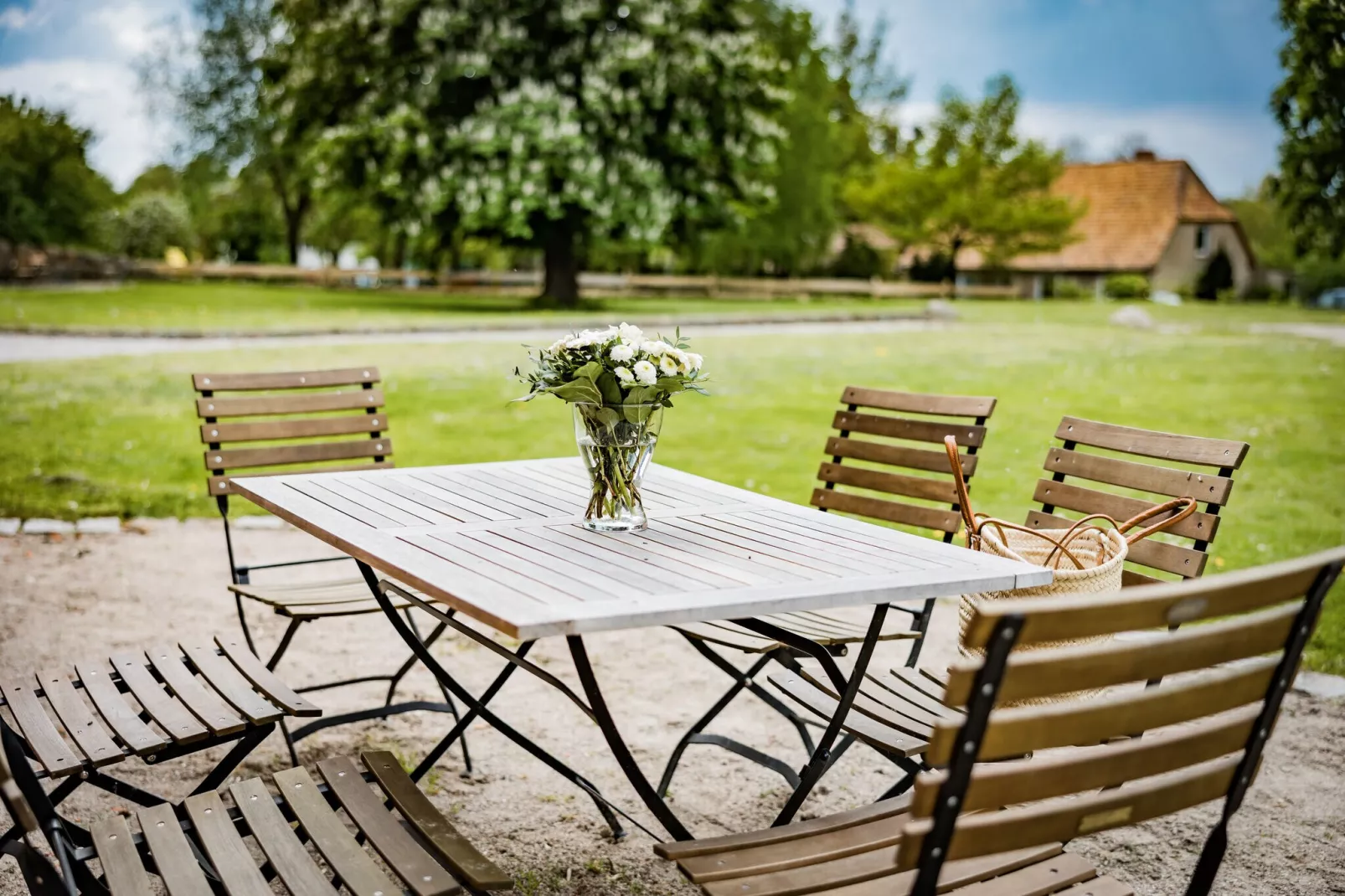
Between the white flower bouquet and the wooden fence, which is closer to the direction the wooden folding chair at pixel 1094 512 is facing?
the white flower bouquet

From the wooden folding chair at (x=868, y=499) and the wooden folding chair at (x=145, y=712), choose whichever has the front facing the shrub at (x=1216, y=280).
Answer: the wooden folding chair at (x=145, y=712)

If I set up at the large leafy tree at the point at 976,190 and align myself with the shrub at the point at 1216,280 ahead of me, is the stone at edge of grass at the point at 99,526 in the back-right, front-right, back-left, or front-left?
back-right

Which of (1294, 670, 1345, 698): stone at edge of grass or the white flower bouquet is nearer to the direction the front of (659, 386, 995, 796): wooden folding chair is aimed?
the white flower bouquet

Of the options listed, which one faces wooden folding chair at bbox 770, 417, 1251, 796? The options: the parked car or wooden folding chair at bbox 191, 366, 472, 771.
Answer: wooden folding chair at bbox 191, 366, 472, 771

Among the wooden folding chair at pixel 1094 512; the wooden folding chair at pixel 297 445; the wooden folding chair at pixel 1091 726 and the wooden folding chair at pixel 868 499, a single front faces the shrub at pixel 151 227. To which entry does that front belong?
the wooden folding chair at pixel 1091 726

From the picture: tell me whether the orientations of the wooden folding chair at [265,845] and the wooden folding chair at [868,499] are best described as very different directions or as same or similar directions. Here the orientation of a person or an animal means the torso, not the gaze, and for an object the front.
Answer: very different directions

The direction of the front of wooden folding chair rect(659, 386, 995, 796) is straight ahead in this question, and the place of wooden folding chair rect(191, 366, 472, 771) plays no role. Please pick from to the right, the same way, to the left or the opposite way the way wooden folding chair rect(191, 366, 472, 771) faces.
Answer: to the left

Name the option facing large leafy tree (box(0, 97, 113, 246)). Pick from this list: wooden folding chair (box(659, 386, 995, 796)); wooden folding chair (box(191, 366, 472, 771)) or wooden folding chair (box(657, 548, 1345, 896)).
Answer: wooden folding chair (box(657, 548, 1345, 896))

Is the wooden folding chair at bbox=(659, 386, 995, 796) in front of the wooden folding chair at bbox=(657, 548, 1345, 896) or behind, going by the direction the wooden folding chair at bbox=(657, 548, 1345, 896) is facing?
in front
